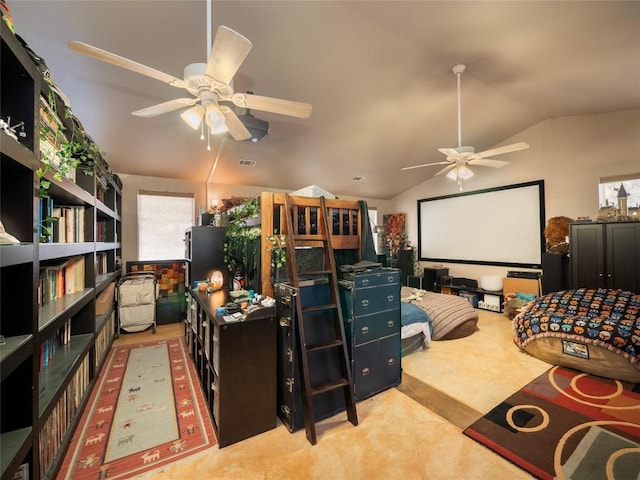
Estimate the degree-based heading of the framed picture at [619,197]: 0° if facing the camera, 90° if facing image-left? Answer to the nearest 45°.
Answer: approximately 45°

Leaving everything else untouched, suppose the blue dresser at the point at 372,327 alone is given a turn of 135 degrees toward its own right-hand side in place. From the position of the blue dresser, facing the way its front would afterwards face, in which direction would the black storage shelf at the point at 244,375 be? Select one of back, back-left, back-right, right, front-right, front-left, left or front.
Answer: front-left

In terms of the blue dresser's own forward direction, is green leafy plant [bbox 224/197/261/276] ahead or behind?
behind

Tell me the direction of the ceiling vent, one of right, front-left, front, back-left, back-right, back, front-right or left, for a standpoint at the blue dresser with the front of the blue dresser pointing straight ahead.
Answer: back
